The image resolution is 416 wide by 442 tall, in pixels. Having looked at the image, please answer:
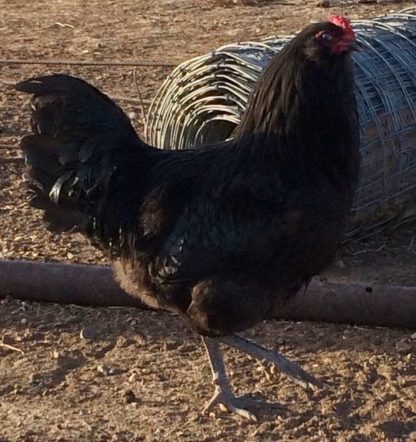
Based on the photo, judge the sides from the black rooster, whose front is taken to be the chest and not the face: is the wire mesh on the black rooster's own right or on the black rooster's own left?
on the black rooster's own left

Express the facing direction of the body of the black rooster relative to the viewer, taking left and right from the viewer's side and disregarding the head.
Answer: facing to the right of the viewer

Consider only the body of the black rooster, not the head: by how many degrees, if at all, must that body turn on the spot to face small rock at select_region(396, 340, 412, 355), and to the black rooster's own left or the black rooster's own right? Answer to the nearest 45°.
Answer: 0° — it already faces it
